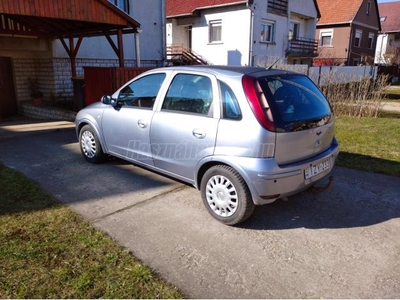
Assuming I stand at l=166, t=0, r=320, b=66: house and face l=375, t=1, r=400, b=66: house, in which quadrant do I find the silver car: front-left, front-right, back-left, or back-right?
back-right

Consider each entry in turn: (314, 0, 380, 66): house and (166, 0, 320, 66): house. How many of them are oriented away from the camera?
0

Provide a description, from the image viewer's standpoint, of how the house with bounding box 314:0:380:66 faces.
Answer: facing the viewer and to the right of the viewer

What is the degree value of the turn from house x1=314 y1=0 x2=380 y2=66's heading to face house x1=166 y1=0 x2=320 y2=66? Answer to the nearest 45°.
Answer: approximately 90° to its right

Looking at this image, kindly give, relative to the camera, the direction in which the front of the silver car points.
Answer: facing away from the viewer and to the left of the viewer

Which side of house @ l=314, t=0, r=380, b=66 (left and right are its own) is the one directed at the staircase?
right

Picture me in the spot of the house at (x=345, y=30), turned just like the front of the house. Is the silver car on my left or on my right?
on my right

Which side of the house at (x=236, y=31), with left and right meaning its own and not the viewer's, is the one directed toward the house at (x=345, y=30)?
left

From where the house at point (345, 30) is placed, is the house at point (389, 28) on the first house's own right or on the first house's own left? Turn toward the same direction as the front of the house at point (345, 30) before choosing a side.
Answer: on the first house's own left

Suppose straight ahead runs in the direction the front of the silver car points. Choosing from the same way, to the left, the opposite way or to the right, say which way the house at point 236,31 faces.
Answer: the opposite way

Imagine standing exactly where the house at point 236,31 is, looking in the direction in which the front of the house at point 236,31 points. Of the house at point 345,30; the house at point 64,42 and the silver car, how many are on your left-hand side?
1

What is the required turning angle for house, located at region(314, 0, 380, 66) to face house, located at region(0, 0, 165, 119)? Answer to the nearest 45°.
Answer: approximately 45° to its right

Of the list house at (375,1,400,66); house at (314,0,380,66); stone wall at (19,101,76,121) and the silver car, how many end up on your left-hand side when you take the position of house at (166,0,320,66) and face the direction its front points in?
2

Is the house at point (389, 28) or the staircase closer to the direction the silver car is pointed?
the staircase
